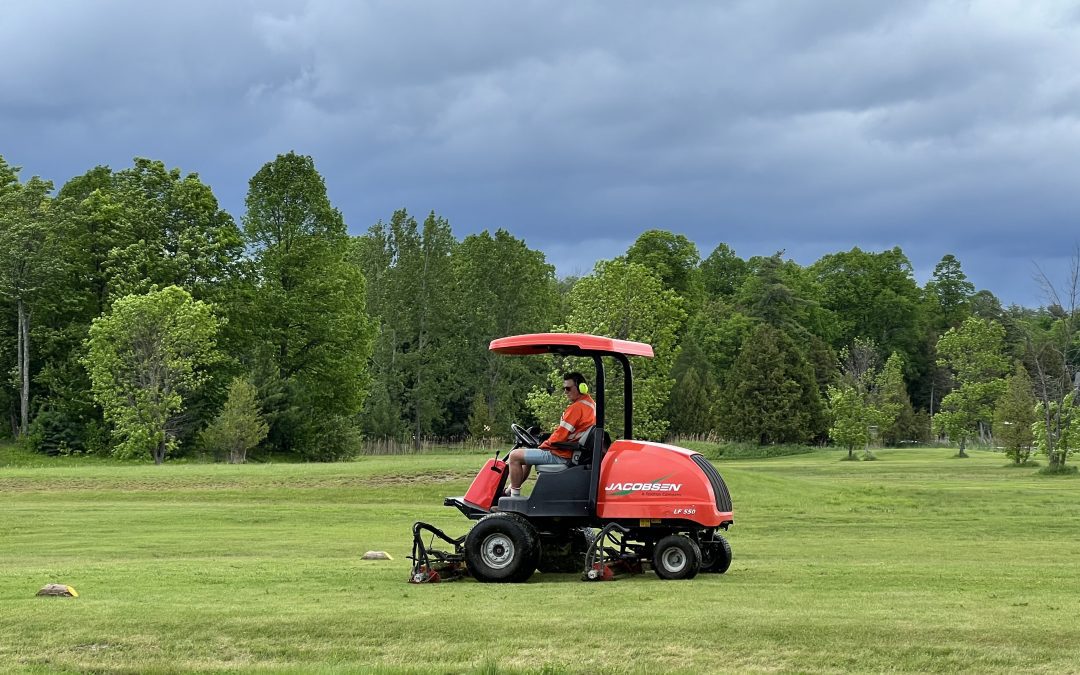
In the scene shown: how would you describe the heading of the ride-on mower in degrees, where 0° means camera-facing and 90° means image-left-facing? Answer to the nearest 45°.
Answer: approximately 90°

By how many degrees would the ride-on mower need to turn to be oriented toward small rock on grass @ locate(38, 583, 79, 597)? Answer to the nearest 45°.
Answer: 0° — it already faces it
